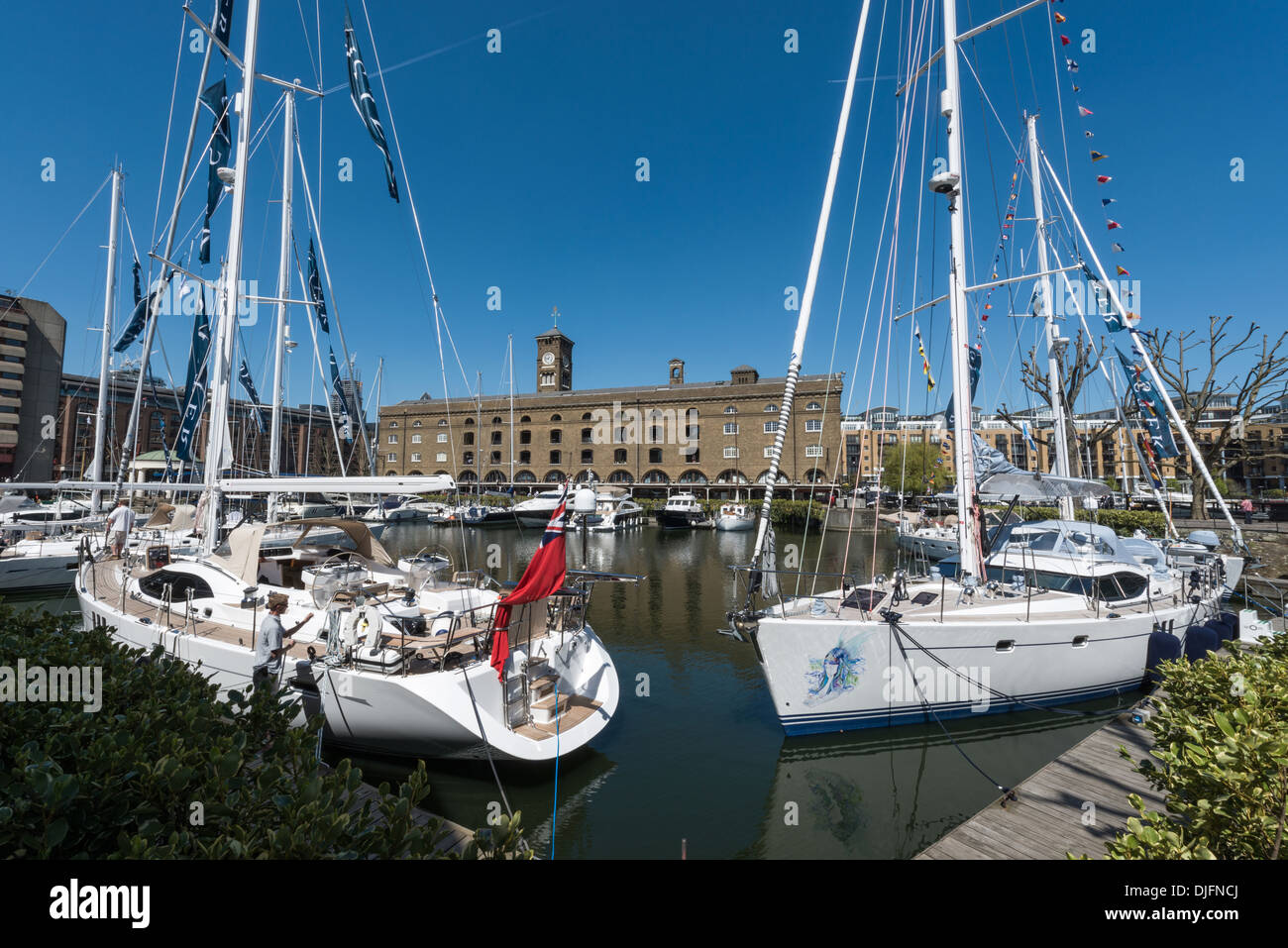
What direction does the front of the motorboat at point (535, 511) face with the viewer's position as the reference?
facing the viewer and to the left of the viewer

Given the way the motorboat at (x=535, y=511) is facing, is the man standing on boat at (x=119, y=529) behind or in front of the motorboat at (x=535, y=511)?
in front

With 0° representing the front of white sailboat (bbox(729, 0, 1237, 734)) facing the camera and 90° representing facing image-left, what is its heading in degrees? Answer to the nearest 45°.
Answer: approximately 45°

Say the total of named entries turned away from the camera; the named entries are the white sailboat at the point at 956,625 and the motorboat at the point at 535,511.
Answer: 0

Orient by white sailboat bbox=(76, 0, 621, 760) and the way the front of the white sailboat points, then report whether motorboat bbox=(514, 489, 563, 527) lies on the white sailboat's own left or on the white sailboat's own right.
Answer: on the white sailboat's own right

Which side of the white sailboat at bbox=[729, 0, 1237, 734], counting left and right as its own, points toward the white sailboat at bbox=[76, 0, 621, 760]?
front

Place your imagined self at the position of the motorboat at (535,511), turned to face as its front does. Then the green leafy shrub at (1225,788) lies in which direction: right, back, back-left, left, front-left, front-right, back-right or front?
front-left

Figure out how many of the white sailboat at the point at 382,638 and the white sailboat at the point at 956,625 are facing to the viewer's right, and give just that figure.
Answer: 0

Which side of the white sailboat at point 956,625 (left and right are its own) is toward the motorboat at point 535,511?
right

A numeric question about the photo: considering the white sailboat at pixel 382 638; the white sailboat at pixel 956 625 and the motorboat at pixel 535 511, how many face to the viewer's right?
0

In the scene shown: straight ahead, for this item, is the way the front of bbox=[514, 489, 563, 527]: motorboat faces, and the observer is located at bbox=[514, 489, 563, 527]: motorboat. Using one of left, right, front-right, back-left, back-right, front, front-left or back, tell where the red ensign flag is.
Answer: front-left

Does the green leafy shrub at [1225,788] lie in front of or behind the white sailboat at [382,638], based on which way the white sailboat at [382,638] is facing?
behind
